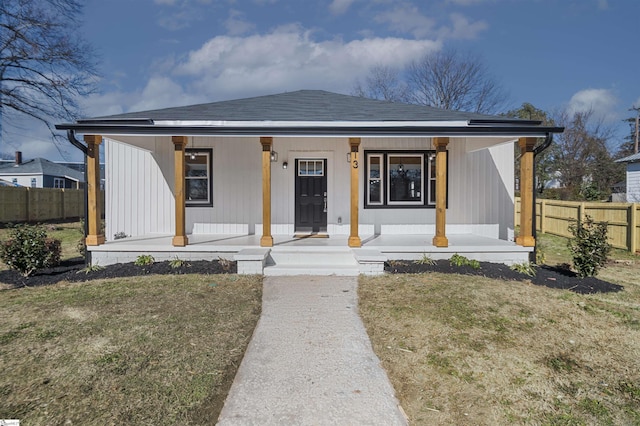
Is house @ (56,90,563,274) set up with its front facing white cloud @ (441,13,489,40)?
no

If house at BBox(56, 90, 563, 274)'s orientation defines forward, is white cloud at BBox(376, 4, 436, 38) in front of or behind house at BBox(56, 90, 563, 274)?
behind

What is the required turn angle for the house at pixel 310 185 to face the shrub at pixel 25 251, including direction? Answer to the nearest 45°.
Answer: approximately 45° to its right

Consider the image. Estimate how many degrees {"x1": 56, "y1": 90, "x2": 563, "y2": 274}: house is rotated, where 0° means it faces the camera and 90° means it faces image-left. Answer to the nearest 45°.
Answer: approximately 0°

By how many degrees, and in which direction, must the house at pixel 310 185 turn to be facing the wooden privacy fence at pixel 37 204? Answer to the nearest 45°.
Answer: approximately 135° to its right

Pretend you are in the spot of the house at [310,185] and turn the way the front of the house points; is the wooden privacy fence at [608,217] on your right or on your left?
on your left

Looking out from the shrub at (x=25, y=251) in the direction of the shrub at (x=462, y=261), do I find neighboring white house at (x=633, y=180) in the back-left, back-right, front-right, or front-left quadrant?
front-left

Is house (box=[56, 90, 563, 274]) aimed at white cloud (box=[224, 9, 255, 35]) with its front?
no

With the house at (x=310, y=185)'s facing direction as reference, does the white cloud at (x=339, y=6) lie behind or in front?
behind

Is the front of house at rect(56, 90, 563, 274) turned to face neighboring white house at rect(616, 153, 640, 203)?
no

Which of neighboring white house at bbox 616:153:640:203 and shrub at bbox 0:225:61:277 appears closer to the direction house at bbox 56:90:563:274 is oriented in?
the shrub

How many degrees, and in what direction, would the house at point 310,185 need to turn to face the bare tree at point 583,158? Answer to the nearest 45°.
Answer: approximately 135° to its left

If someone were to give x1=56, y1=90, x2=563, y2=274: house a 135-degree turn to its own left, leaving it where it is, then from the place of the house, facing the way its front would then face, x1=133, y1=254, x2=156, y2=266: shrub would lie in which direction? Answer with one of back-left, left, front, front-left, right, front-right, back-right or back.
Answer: back

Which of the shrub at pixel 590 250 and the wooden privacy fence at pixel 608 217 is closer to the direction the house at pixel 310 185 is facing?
the shrub
